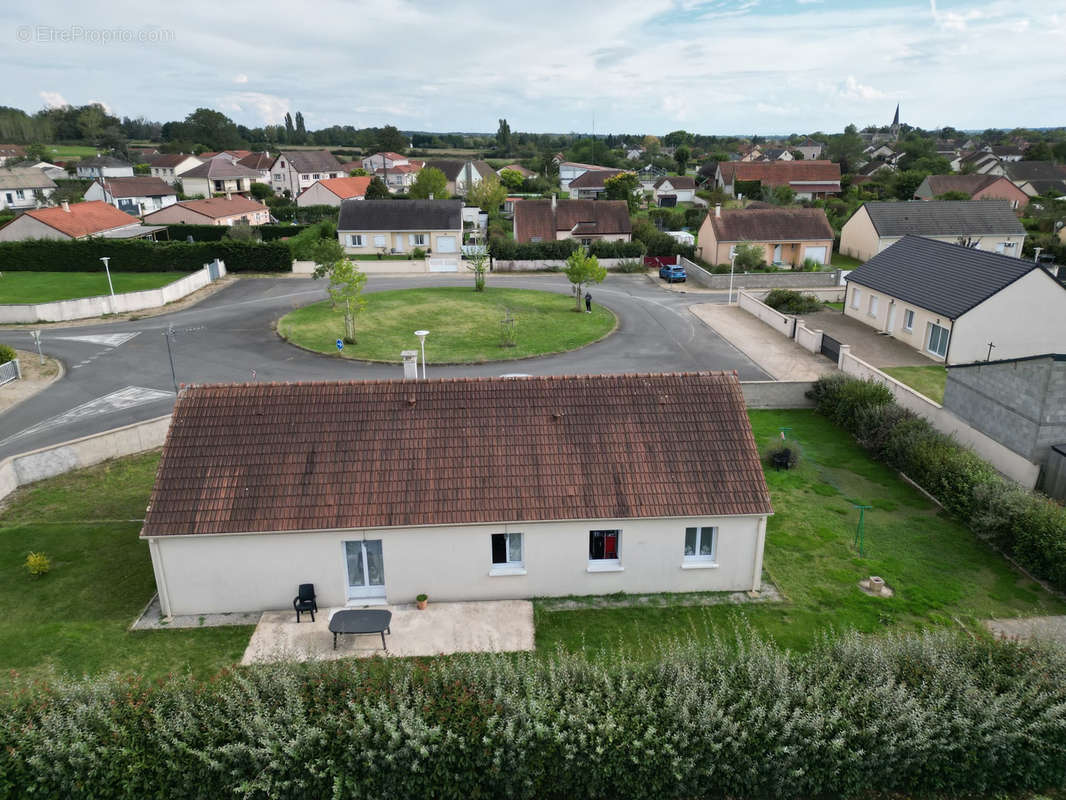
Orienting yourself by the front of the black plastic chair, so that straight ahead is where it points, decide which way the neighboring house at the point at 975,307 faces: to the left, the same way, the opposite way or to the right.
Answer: to the right

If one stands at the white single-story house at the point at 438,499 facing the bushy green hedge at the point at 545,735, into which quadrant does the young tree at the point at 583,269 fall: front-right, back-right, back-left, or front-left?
back-left

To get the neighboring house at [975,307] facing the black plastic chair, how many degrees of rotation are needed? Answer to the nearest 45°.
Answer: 0° — it already faces it

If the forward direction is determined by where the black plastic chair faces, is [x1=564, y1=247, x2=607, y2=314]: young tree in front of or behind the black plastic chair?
behind

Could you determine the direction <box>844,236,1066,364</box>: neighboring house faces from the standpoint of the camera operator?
facing the viewer and to the left of the viewer

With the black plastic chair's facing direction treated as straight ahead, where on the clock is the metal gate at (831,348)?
The metal gate is roughly at 8 o'clock from the black plastic chair.

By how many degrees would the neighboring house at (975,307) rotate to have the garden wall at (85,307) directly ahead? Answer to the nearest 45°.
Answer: approximately 45° to its right

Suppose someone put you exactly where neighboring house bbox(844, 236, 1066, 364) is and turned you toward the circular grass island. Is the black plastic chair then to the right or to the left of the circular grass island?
left

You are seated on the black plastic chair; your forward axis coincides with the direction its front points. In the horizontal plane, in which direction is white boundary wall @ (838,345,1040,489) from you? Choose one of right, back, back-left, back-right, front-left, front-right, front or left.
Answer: left

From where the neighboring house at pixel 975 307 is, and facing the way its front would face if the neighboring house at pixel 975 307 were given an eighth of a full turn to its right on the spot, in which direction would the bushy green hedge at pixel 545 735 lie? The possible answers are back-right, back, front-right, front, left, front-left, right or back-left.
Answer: left

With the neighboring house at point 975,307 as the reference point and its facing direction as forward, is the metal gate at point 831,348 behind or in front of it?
in front

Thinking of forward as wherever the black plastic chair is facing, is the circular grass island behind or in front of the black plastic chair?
behind

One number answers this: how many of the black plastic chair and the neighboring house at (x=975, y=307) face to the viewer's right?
0

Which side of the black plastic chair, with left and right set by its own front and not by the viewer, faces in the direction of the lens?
front

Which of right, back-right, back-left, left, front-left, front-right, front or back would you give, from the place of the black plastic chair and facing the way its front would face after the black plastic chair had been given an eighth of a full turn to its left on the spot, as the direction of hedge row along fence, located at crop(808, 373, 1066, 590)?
front-left

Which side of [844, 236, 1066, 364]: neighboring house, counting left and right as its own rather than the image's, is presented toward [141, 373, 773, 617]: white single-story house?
front
